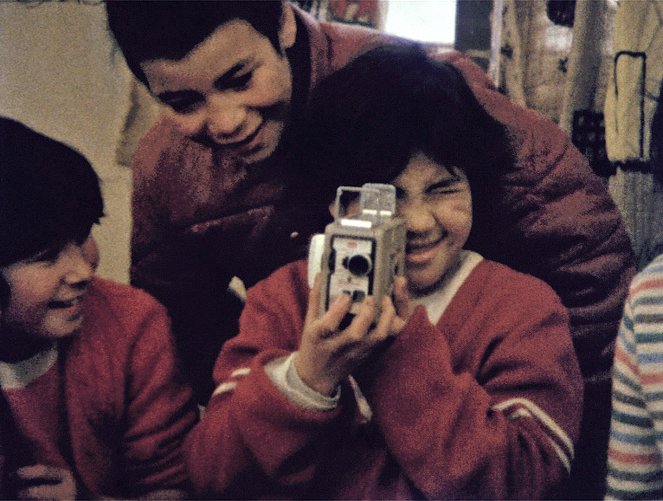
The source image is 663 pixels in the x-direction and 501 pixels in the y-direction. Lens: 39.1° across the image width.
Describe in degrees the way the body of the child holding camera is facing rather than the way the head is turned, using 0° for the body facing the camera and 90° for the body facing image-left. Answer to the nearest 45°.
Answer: approximately 0°
